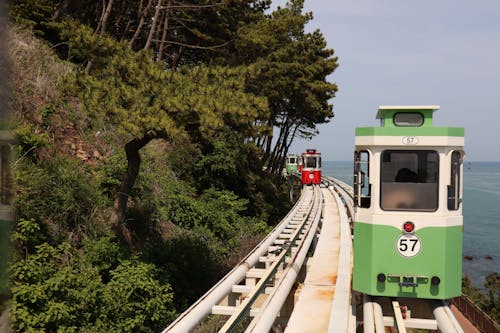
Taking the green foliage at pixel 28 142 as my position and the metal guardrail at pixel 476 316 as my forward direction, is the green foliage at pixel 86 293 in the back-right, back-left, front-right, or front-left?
front-right

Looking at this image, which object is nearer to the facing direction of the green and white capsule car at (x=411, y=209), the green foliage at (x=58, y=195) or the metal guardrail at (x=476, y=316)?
the metal guardrail
